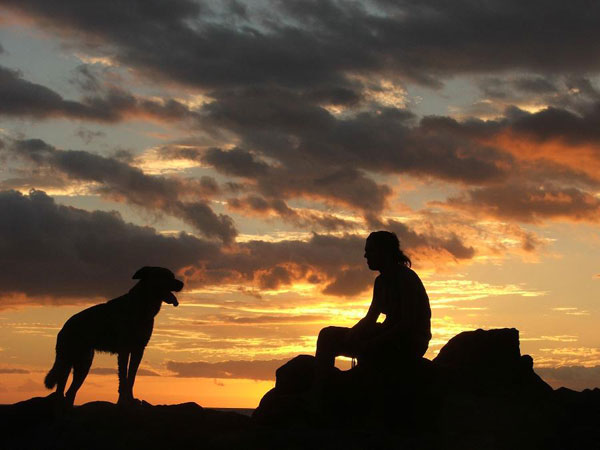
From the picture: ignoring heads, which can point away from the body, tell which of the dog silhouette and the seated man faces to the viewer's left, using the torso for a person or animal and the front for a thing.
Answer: the seated man

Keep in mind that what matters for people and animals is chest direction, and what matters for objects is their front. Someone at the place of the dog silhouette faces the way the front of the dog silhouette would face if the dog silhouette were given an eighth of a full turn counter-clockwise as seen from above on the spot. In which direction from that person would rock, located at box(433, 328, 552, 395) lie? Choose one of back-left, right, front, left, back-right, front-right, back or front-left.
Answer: front-right

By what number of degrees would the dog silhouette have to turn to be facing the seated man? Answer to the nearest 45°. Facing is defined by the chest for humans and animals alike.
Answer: approximately 45° to its right

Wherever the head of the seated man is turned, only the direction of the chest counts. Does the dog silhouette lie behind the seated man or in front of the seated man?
in front

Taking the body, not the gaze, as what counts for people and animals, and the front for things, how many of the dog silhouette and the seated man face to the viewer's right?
1

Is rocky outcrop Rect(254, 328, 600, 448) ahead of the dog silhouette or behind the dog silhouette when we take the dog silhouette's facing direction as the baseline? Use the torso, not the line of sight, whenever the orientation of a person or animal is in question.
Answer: ahead

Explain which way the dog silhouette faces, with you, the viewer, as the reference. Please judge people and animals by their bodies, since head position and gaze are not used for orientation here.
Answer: facing to the right of the viewer

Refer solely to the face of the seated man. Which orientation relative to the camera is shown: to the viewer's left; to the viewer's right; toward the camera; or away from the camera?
to the viewer's left

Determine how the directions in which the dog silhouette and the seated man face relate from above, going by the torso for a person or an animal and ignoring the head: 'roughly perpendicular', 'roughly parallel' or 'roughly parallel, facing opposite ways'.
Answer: roughly parallel, facing opposite ways

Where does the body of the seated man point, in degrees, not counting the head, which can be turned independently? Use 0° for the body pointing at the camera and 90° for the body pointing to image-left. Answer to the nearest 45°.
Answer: approximately 90°
